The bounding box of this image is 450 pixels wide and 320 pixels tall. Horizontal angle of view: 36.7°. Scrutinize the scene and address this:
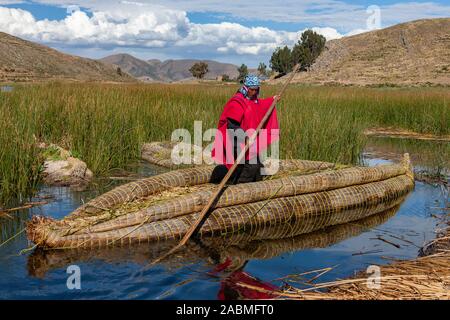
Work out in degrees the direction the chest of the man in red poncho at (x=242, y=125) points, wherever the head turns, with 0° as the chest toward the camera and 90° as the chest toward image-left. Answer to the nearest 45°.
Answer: approximately 315°
